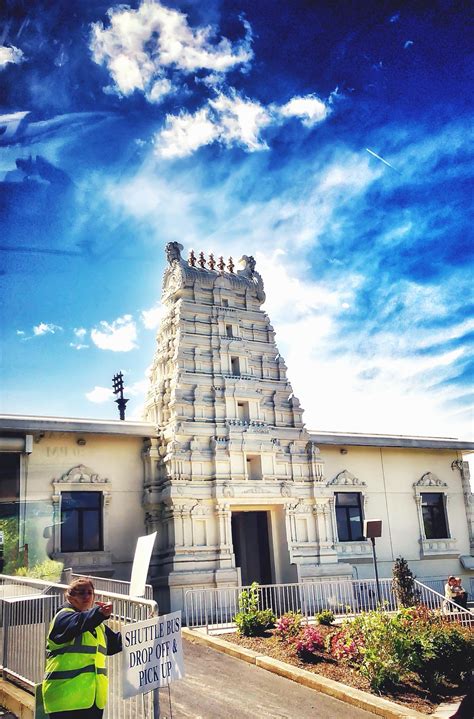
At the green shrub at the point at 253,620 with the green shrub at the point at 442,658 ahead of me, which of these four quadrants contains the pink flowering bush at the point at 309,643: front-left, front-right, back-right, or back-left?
front-right

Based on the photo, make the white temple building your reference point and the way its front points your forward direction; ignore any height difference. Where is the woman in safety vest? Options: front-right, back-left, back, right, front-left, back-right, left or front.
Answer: front-right

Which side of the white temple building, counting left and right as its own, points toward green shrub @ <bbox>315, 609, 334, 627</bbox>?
front

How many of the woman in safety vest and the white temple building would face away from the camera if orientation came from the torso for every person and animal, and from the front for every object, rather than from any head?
0

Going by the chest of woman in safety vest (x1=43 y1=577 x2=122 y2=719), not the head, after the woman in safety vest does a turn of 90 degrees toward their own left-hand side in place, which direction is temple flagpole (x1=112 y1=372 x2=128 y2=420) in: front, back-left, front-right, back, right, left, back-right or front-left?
front-left

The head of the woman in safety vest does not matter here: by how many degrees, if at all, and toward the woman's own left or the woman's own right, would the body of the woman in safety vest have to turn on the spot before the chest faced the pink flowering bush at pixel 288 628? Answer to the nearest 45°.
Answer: approximately 90° to the woman's own left

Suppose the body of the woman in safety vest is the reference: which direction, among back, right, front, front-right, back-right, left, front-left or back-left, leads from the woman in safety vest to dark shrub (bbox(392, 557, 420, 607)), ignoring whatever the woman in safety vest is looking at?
left

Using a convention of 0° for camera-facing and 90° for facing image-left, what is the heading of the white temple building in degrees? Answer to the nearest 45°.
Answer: approximately 315°

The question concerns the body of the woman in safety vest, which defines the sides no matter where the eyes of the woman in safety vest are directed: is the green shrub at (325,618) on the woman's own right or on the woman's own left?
on the woman's own left

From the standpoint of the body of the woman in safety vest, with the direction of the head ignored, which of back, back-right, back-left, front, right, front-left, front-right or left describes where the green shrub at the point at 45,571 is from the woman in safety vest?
back-left

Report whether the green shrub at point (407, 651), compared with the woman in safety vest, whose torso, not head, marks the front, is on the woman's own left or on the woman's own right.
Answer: on the woman's own left
